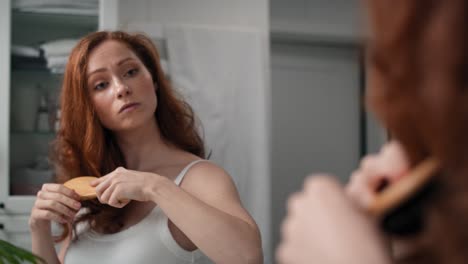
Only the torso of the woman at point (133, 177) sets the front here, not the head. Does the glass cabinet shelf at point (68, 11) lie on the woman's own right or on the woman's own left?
on the woman's own right

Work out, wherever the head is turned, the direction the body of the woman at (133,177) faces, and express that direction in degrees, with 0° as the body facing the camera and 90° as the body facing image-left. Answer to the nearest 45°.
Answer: approximately 45°

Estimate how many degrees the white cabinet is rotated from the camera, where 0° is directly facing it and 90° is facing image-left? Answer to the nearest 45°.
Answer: approximately 0°

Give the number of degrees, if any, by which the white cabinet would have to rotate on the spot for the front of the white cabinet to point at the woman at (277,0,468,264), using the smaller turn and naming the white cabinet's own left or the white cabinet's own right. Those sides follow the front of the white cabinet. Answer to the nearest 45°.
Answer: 0° — it already faces them

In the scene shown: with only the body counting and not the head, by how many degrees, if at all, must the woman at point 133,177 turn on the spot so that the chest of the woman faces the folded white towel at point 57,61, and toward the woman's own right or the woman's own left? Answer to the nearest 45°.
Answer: approximately 135° to the woman's own right
